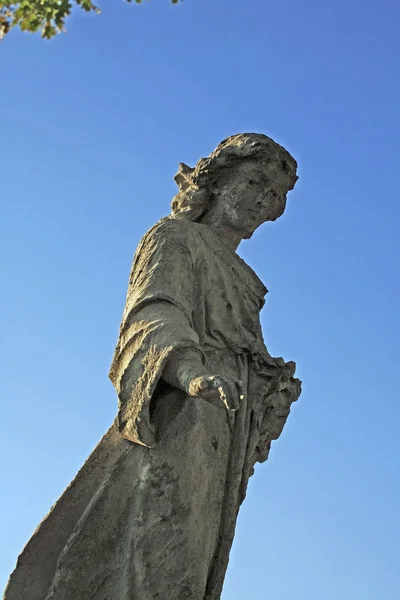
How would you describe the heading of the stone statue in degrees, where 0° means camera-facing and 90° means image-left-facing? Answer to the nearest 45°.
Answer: approximately 315°
